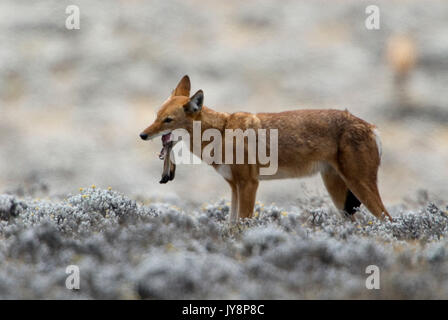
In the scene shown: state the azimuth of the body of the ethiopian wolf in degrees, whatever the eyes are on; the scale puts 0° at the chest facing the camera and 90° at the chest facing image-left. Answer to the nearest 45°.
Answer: approximately 90°
